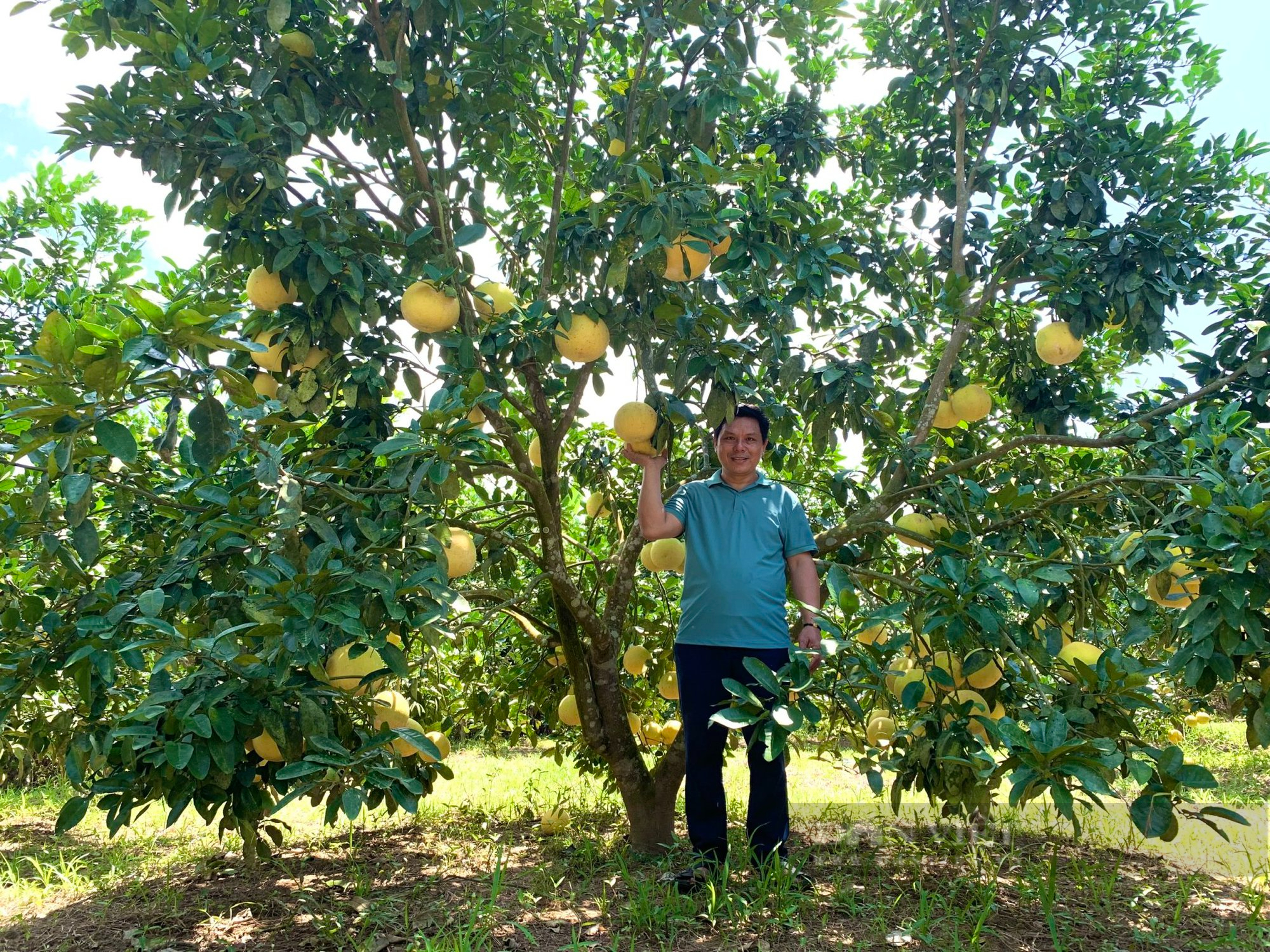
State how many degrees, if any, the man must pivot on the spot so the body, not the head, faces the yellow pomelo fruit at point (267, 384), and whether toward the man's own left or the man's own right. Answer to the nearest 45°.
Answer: approximately 90° to the man's own right

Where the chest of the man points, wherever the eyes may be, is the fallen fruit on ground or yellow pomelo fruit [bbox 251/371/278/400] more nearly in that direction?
the yellow pomelo fruit

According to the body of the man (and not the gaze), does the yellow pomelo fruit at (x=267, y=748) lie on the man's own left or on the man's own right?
on the man's own right

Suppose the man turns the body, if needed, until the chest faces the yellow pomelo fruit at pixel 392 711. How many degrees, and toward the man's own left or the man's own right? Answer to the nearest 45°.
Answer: approximately 90° to the man's own right

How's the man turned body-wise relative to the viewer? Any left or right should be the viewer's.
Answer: facing the viewer

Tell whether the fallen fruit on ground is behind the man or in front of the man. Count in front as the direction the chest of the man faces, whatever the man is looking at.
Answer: behind

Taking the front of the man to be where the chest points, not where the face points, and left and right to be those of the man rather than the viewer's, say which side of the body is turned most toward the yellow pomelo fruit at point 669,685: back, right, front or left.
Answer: back
